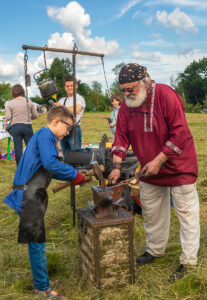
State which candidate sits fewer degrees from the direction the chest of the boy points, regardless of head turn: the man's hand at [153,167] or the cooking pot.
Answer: the man's hand

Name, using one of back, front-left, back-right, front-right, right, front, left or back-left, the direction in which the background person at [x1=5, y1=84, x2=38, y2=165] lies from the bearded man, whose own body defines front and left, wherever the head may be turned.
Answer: right

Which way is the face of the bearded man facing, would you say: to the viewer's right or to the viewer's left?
to the viewer's left

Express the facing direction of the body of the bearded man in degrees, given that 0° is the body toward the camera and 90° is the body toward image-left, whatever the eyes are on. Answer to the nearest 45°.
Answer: approximately 45°

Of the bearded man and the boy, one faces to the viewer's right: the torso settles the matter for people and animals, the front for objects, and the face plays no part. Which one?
the boy

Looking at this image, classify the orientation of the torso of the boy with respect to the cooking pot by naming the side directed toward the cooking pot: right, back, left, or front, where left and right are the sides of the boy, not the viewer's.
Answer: left

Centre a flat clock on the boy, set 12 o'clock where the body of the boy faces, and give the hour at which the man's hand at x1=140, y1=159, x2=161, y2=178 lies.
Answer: The man's hand is roughly at 12 o'clock from the boy.

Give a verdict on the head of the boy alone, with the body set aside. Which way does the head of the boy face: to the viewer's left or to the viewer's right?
to the viewer's right

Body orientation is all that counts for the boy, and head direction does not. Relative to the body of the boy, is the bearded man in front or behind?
in front

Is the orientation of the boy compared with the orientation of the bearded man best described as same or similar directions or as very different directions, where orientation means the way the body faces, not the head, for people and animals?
very different directions

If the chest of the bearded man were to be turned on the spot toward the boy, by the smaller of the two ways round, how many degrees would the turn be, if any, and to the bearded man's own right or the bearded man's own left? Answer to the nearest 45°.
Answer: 0° — they already face them

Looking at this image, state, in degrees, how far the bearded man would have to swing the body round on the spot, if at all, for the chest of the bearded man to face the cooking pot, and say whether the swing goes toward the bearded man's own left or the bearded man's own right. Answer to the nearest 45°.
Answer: approximately 90° to the bearded man's own right

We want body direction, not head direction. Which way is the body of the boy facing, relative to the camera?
to the viewer's right
